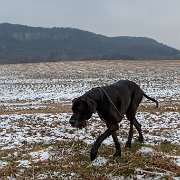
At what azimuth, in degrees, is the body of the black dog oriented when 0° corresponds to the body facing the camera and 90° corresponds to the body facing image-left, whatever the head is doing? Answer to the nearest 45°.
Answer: approximately 45°
